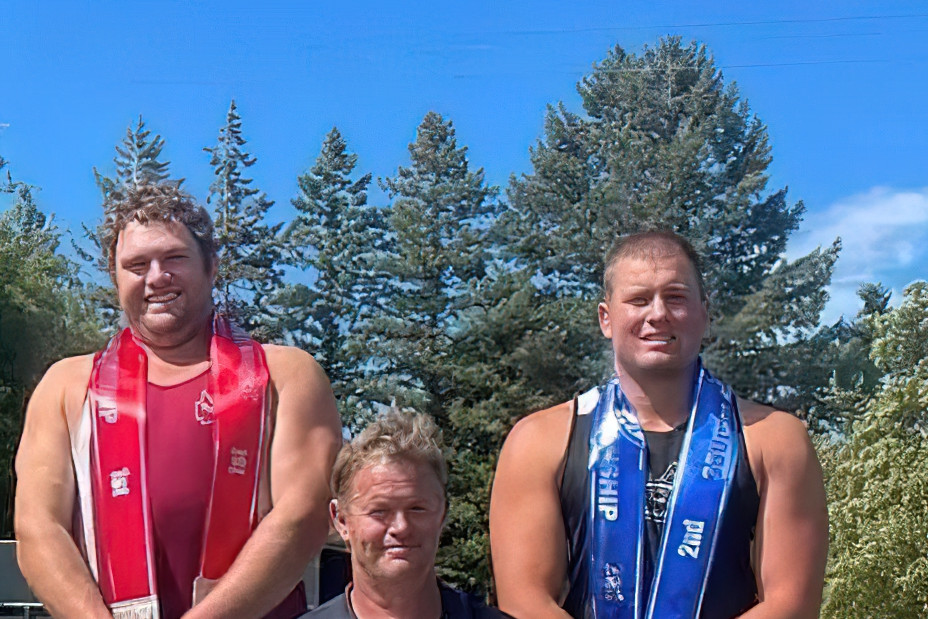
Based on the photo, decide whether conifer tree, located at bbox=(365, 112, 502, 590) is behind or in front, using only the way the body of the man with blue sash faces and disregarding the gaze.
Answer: behind

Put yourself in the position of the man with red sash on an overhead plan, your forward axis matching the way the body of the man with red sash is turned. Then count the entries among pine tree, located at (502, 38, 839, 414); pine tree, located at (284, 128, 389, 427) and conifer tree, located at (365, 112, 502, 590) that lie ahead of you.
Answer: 0

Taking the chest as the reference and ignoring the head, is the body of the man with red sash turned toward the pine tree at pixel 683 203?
no

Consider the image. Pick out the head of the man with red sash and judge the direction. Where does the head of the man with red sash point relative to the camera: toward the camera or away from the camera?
toward the camera

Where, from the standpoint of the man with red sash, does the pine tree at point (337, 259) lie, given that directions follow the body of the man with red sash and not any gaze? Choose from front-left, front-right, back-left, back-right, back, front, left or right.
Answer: back

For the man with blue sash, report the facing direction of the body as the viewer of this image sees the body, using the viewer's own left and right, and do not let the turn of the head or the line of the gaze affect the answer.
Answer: facing the viewer

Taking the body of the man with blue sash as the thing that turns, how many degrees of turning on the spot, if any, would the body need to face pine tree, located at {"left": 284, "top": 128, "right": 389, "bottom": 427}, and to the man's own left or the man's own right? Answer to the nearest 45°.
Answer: approximately 180°

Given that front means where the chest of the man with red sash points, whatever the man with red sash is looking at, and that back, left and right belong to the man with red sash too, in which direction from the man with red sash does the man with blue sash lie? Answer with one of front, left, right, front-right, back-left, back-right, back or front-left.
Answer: left

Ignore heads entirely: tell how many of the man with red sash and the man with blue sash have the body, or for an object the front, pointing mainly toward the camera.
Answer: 2

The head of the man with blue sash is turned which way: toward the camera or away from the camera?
toward the camera

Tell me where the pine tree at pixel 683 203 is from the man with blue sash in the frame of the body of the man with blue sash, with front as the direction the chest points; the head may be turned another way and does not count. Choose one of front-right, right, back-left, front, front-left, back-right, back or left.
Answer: back

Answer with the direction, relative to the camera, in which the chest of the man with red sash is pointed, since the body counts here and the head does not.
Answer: toward the camera

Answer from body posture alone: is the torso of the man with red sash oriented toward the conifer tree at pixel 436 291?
no

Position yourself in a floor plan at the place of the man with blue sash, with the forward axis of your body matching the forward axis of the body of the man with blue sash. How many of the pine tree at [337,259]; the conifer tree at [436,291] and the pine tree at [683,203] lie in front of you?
0

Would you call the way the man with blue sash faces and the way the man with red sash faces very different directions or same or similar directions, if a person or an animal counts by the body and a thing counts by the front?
same or similar directions
